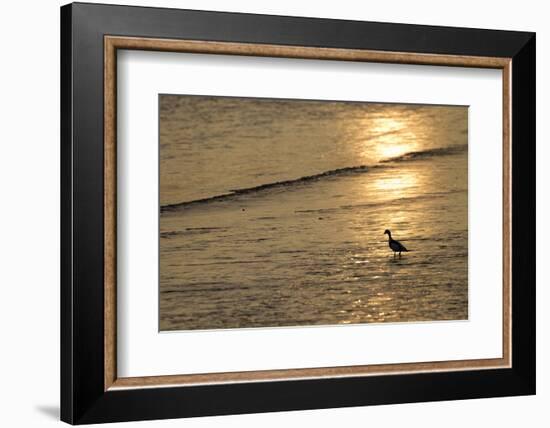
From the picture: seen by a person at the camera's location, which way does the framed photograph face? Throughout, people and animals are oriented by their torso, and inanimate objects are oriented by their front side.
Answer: facing the viewer and to the right of the viewer
